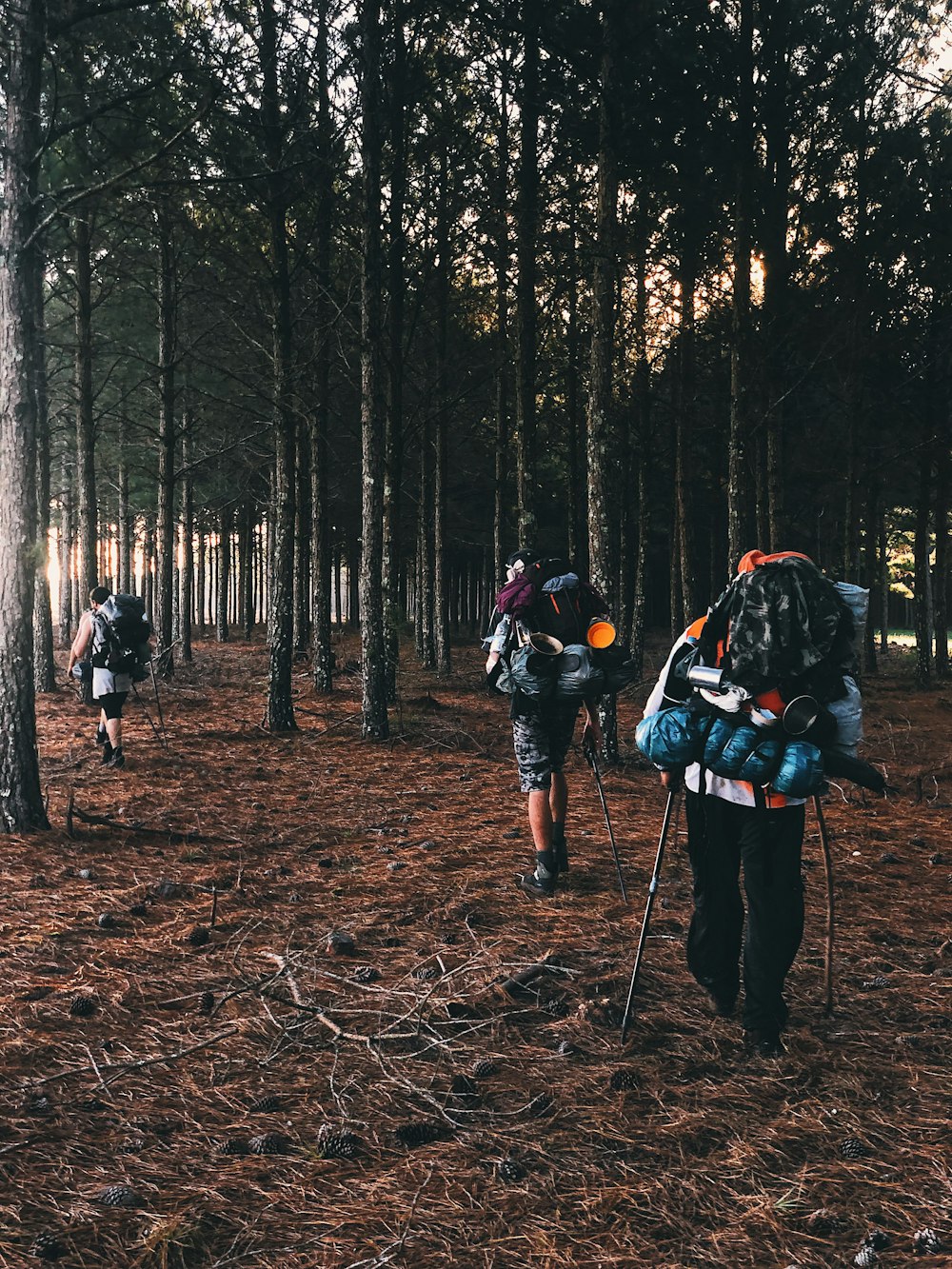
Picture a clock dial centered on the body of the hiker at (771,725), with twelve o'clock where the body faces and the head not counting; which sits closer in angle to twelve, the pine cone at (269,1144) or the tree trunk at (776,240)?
the tree trunk

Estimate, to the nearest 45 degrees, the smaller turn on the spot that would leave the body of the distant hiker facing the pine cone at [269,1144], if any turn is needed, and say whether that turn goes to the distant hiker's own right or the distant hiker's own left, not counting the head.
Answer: approximately 135° to the distant hiker's own left

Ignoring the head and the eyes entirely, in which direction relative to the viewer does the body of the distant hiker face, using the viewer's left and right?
facing away from the viewer and to the left of the viewer

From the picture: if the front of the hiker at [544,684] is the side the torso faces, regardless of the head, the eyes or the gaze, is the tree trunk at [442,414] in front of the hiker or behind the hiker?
in front

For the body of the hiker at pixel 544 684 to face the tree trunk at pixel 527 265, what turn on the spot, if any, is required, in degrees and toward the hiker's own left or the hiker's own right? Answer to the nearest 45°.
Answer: approximately 45° to the hiker's own right

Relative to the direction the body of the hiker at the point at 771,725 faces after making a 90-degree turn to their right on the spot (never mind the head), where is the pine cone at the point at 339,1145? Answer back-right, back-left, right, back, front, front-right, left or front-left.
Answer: back-right

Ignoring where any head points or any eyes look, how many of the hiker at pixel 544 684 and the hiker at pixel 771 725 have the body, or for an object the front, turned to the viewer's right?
0

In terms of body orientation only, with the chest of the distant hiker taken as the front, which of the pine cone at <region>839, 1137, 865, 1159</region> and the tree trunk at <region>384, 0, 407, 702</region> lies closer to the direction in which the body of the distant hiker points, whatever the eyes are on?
the tree trunk

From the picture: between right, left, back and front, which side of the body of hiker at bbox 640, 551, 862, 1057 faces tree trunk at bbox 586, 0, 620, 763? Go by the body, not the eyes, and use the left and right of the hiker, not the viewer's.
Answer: front

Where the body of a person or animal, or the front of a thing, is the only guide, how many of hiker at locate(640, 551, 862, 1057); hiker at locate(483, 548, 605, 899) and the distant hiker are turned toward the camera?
0

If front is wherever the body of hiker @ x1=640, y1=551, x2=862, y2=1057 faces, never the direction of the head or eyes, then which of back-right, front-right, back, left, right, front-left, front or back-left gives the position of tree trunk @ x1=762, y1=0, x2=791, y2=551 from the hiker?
front

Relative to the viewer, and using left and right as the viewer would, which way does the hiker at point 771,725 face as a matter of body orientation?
facing away from the viewer

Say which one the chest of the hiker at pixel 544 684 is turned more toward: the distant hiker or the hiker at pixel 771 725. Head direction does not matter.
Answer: the distant hiker

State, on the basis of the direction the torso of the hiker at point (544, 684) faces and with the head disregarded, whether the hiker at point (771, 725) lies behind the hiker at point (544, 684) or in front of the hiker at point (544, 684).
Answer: behind

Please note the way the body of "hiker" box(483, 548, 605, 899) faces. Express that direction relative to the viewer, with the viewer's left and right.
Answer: facing away from the viewer and to the left of the viewer

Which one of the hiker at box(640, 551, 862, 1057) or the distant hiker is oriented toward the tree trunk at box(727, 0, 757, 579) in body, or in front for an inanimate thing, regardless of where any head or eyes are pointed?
the hiker

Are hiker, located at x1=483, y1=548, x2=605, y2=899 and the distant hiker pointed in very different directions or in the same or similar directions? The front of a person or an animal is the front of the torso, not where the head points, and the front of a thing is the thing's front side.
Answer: same or similar directions
